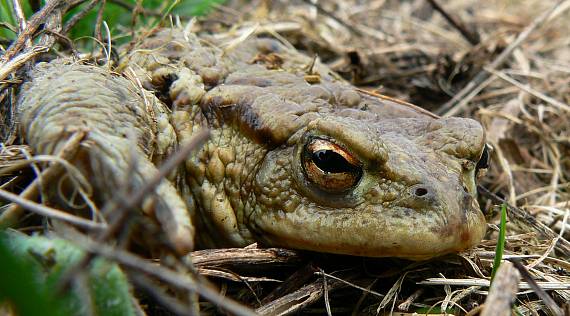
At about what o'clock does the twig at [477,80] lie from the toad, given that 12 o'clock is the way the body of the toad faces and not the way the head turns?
The twig is roughly at 9 o'clock from the toad.

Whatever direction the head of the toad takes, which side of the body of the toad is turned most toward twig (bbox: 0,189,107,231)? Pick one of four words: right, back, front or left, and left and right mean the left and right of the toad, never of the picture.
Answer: right

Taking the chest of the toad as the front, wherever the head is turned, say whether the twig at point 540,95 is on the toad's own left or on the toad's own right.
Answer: on the toad's own left

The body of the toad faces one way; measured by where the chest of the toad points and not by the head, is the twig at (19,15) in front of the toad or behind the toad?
behind

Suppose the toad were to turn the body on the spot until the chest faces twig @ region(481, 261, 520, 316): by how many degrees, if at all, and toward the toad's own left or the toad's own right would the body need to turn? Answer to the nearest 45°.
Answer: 0° — it already faces it

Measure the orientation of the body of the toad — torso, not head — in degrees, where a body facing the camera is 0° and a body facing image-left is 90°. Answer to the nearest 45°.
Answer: approximately 315°

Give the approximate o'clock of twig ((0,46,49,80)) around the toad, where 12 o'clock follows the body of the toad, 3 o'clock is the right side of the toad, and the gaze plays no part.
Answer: The twig is roughly at 5 o'clock from the toad.
